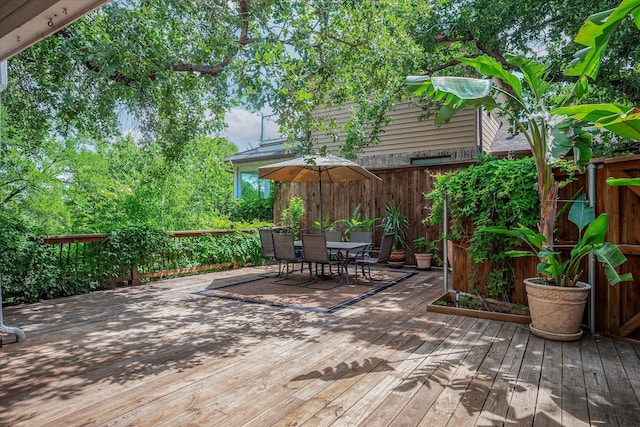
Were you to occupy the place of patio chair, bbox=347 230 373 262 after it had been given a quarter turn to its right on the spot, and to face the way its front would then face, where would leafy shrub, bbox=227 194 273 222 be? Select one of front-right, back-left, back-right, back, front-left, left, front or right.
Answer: front

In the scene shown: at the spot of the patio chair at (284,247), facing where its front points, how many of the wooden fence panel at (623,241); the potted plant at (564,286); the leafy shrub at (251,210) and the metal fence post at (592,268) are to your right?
3

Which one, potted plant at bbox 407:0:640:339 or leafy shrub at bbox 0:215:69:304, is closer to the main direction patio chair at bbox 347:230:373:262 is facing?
the leafy shrub

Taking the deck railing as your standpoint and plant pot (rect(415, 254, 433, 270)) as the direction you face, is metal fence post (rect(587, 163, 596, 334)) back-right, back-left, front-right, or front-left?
front-right

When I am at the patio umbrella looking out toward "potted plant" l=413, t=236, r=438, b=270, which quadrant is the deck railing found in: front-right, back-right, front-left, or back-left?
back-left

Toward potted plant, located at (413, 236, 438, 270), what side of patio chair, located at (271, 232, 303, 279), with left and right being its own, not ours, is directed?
front

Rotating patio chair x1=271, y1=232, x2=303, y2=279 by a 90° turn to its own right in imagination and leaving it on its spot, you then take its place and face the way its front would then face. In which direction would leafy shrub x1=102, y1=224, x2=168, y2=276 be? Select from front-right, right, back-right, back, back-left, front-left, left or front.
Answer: back-right

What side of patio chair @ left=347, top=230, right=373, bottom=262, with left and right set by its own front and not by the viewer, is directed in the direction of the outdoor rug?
front

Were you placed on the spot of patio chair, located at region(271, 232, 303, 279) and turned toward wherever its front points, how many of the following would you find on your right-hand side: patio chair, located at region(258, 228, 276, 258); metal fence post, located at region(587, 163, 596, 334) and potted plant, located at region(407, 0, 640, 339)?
2

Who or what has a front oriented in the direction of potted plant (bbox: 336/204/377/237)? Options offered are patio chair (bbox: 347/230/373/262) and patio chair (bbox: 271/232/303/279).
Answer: patio chair (bbox: 271/232/303/279)

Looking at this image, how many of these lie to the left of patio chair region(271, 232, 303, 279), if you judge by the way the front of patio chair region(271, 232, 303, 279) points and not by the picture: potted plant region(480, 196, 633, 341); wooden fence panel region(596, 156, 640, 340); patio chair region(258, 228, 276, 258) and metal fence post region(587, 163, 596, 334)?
1

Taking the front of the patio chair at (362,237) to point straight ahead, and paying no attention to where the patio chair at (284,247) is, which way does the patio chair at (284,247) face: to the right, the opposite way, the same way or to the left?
the opposite way

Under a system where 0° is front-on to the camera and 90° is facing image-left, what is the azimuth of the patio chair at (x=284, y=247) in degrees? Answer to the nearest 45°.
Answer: approximately 225°

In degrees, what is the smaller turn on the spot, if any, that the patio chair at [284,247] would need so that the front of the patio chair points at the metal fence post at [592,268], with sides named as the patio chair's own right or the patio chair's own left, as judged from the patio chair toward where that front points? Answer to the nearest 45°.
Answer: approximately 90° to the patio chair's own right

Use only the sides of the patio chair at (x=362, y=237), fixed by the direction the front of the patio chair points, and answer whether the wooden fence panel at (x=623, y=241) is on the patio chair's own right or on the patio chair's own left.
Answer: on the patio chair's own left

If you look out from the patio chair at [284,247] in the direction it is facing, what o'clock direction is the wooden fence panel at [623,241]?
The wooden fence panel is roughly at 3 o'clock from the patio chair.
